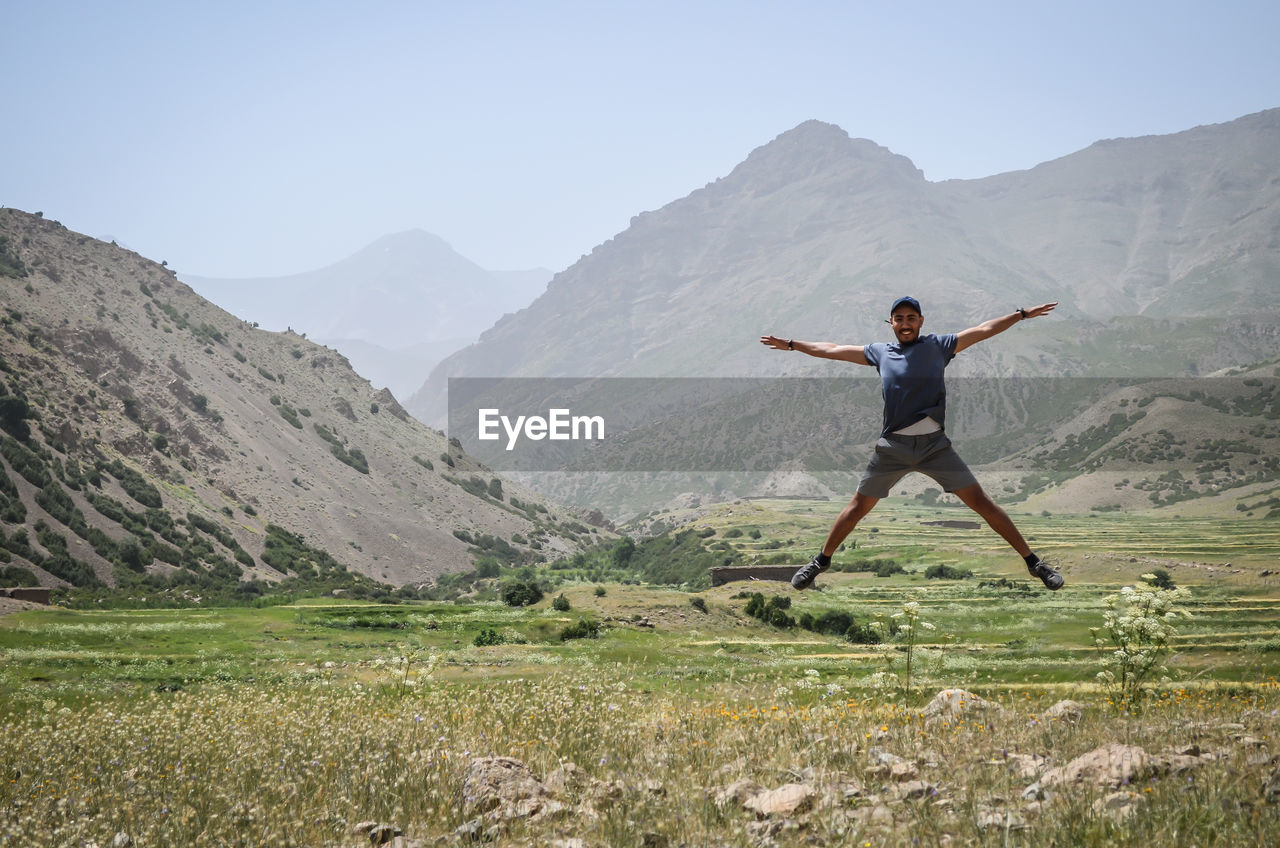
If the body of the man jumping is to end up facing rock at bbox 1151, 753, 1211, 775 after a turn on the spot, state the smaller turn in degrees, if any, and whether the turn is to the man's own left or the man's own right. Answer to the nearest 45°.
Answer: approximately 45° to the man's own left

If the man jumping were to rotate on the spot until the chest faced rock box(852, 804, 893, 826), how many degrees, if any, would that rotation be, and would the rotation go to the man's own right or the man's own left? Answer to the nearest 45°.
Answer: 0° — they already face it

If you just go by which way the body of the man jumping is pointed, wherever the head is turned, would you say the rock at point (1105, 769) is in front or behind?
in front

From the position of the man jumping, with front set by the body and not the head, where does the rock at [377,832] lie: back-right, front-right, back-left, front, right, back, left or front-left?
front-right

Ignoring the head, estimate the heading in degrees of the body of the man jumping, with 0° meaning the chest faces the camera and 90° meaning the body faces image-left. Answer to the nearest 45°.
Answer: approximately 0°

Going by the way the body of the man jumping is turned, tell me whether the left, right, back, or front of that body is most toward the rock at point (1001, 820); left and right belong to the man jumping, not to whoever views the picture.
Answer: front

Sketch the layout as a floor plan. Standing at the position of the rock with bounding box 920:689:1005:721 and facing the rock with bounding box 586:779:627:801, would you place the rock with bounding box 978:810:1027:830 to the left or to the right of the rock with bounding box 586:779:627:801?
left

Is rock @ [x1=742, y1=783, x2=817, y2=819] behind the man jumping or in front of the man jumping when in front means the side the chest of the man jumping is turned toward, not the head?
in front
